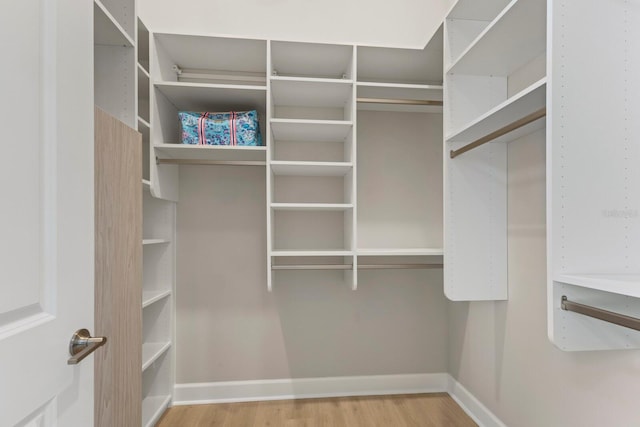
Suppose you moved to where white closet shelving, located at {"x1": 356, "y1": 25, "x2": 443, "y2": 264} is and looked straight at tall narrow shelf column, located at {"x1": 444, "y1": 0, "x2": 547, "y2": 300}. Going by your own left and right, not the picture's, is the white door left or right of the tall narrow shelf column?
right

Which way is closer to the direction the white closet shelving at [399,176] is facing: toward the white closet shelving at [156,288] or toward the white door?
the white door

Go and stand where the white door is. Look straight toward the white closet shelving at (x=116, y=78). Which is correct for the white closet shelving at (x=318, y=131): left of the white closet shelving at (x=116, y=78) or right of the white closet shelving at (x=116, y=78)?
right

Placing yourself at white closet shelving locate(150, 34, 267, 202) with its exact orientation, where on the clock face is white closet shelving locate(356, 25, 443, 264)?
white closet shelving locate(356, 25, 443, 264) is roughly at 9 o'clock from white closet shelving locate(150, 34, 267, 202).

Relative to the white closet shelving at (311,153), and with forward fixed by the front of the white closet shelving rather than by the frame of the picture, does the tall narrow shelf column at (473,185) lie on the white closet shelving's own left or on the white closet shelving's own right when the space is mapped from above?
on the white closet shelving's own left

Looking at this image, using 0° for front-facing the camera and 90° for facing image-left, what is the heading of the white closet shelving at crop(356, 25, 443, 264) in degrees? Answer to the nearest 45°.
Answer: approximately 0°
